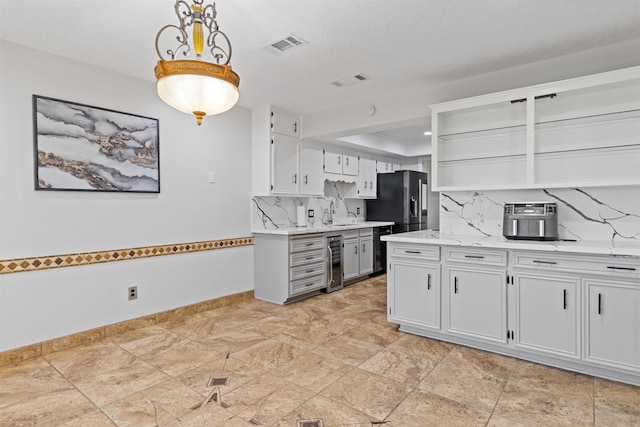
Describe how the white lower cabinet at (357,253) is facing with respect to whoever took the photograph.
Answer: facing the viewer and to the right of the viewer

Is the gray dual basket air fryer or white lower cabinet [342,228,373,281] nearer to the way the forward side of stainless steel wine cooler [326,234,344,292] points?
the gray dual basket air fryer

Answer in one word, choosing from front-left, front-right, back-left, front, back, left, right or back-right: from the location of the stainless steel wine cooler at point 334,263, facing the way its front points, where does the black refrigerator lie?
left

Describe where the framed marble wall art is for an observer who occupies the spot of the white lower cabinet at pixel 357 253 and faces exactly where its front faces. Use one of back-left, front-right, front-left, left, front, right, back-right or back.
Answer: right

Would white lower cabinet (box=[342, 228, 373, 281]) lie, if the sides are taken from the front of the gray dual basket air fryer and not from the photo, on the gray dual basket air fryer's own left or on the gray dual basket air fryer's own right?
on the gray dual basket air fryer's own right

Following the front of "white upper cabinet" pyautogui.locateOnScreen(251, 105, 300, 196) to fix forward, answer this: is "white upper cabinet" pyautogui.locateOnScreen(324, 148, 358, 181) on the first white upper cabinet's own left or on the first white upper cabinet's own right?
on the first white upper cabinet's own left

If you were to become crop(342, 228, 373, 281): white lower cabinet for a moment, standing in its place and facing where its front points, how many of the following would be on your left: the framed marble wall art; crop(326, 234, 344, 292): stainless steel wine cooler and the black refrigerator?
1

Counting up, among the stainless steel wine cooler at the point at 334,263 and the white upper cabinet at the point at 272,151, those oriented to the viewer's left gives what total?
0

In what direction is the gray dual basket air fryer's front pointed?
toward the camera
